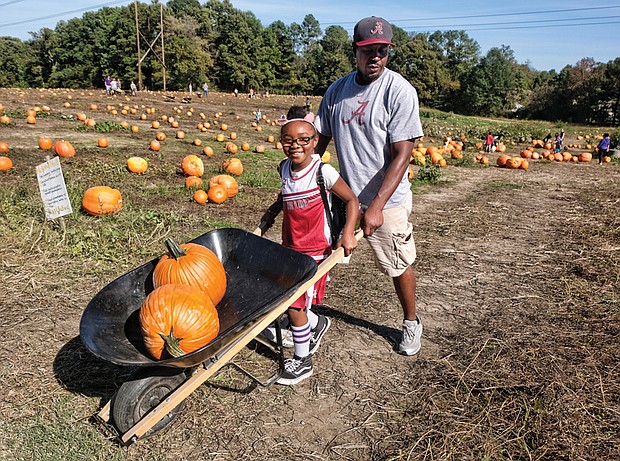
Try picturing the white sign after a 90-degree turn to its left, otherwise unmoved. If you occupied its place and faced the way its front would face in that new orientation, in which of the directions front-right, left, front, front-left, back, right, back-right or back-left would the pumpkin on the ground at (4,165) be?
left

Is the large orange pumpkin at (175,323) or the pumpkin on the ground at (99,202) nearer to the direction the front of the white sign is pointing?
the large orange pumpkin

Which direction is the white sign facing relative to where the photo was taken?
toward the camera

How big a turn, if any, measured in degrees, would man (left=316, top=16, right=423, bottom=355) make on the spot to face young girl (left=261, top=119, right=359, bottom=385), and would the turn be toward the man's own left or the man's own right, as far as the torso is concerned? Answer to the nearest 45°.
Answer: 0° — they already face them

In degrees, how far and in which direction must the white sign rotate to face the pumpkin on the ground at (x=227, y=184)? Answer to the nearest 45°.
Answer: approximately 135° to its left

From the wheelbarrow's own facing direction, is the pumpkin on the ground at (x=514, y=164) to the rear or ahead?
to the rear

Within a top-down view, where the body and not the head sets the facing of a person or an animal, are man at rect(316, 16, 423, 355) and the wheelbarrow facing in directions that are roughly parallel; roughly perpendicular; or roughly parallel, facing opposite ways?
roughly parallel

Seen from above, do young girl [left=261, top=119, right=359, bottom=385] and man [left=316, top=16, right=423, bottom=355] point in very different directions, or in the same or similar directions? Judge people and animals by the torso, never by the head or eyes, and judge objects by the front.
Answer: same or similar directions

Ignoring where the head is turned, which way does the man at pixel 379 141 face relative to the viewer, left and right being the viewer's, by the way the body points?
facing the viewer and to the left of the viewer

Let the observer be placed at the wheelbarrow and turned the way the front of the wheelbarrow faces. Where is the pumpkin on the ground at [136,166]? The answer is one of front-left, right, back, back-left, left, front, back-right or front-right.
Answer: back-right

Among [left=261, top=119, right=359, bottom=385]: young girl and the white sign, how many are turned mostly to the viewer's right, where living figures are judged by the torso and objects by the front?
0

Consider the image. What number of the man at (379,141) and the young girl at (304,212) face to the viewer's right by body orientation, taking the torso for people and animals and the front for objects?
0

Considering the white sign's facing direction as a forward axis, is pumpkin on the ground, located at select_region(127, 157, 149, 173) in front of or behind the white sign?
behind

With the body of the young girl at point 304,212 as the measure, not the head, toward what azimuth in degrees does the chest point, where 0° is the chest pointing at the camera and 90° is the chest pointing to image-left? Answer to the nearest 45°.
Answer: approximately 45°

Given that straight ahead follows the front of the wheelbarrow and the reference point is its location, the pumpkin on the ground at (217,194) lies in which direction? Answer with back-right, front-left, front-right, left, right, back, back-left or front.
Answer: back-right

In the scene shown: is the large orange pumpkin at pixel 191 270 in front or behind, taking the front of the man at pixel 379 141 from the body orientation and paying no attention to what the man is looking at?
in front

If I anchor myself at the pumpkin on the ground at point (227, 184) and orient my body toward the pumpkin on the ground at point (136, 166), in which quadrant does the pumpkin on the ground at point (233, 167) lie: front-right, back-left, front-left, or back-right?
front-right

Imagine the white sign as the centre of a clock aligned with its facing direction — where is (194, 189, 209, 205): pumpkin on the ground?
The pumpkin on the ground is roughly at 8 o'clock from the white sign.

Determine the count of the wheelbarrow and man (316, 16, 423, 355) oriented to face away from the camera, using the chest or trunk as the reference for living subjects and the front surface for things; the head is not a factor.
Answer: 0
